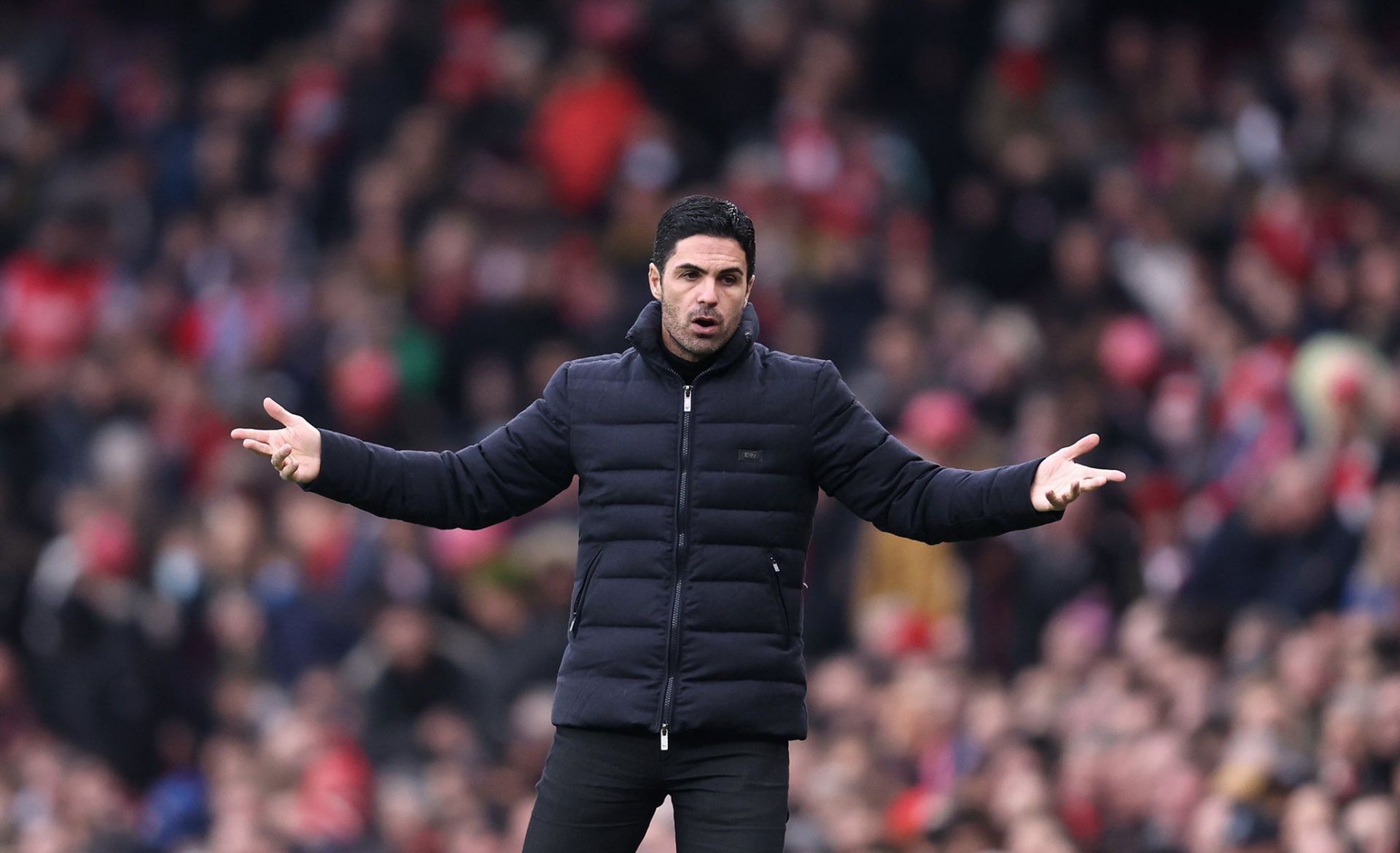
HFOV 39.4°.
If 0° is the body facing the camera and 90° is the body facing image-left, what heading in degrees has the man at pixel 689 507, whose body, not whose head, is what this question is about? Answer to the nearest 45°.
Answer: approximately 0°
